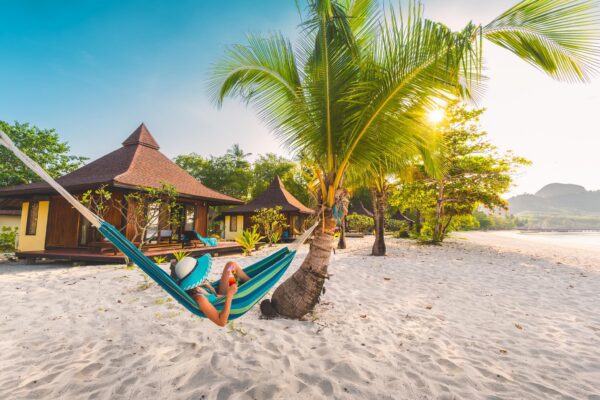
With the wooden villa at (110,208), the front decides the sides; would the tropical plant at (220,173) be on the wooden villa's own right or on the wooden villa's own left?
on the wooden villa's own left

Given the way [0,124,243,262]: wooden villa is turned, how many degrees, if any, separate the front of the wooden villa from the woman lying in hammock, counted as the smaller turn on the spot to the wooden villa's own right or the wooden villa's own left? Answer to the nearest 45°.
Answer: approximately 45° to the wooden villa's own right

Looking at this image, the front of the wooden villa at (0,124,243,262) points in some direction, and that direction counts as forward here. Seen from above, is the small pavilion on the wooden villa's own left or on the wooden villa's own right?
on the wooden villa's own left

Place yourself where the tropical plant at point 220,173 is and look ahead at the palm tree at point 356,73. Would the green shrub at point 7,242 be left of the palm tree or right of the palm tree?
right

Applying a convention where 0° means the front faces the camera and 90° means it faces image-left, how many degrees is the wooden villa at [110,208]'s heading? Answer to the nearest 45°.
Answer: approximately 315°

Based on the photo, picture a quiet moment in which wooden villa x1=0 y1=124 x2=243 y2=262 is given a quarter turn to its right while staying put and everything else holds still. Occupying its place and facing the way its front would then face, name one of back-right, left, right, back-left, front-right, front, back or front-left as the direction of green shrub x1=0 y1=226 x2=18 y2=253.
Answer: right
